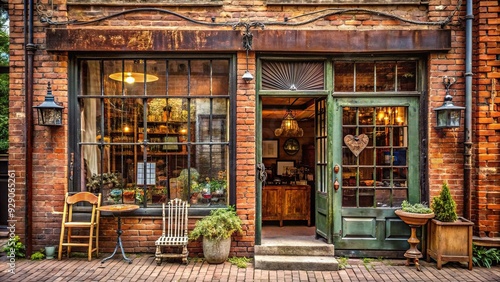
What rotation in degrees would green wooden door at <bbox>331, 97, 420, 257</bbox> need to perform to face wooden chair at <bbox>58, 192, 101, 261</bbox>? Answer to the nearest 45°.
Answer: approximately 90° to its right

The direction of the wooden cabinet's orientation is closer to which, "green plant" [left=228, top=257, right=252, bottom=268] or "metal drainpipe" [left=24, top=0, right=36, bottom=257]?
the green plant

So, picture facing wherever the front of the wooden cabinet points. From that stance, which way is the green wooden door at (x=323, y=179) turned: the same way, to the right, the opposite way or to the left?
to the right

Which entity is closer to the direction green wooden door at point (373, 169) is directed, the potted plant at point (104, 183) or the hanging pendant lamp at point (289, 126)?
the potted plant

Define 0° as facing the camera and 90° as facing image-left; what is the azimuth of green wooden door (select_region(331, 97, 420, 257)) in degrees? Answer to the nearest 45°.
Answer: approximately 0°

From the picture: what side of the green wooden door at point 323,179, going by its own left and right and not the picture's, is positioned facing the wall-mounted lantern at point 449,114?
back

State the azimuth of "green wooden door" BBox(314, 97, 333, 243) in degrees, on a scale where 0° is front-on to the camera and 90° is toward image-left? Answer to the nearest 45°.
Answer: approximately 90°

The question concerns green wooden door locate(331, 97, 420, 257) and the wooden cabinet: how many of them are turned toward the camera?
2

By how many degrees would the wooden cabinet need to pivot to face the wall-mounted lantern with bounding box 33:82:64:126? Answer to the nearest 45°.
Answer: approximately 45° to its right
